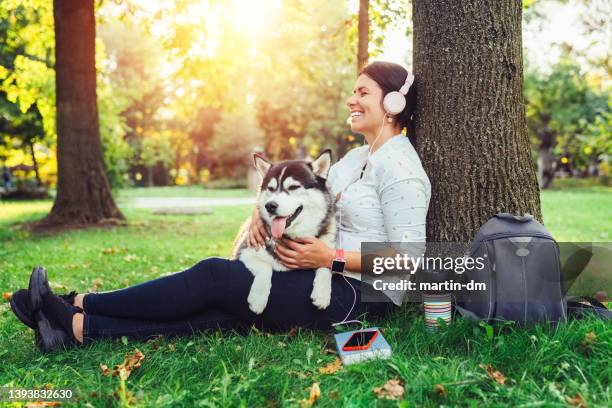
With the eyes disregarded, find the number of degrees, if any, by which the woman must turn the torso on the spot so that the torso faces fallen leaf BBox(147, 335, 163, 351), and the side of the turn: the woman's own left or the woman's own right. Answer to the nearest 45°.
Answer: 0° — they already face it

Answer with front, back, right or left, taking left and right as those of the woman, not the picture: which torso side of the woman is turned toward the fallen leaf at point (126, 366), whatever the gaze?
front

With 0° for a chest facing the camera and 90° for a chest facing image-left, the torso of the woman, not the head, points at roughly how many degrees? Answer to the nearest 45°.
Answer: approximately 90°

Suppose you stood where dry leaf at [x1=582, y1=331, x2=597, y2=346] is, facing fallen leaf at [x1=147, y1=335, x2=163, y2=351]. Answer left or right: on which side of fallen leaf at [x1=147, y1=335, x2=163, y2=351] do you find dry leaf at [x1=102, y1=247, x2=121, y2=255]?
right

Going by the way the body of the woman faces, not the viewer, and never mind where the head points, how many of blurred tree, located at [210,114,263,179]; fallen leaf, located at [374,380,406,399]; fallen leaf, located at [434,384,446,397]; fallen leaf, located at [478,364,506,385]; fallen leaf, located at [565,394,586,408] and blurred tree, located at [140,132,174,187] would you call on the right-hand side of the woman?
2

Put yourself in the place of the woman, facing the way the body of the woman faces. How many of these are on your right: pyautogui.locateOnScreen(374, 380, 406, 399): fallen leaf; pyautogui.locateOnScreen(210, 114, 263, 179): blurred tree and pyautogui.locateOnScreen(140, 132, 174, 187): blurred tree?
2

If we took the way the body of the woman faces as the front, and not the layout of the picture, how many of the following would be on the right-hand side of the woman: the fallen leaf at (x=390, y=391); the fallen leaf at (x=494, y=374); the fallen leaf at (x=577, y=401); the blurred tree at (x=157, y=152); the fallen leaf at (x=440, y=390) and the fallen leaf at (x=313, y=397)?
1

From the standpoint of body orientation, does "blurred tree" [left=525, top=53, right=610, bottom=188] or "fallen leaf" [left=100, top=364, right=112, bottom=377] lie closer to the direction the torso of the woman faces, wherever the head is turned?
the fallen leaf

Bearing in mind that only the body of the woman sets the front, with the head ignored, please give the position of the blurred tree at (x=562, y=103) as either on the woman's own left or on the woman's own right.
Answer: on the woman's own right

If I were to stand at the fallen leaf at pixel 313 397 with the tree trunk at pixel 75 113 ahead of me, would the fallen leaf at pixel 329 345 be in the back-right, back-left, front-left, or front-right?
front-right

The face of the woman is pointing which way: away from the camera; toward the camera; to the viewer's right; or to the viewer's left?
to the viewer's left

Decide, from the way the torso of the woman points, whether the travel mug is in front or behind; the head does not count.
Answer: behind

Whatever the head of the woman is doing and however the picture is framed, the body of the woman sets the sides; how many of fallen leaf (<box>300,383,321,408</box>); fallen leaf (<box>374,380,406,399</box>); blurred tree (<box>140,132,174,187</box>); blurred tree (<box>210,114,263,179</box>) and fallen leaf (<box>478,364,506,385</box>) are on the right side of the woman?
2

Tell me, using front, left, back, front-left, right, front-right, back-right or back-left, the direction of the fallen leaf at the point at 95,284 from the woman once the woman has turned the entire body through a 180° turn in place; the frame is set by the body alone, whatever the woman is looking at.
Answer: back-left

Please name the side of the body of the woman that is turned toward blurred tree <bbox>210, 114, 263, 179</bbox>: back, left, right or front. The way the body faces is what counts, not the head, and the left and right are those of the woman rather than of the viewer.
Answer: right

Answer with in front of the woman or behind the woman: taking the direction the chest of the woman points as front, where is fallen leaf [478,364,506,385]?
behind

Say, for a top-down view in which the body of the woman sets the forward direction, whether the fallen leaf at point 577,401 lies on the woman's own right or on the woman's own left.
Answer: on the woman's own left
